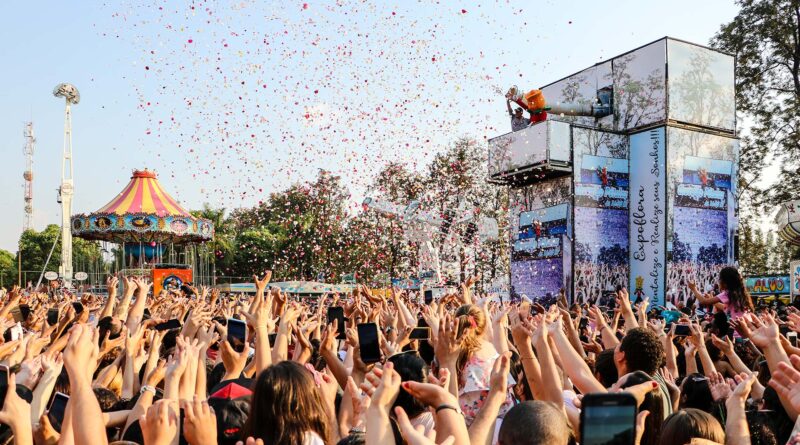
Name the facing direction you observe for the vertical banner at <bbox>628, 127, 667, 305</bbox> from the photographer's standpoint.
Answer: facing the viewer and to the left of the viewer

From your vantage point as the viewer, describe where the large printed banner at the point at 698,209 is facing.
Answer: facing the viewer and to the right of the viewer

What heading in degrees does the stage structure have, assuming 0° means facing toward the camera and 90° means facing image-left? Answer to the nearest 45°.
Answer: approximately 45°

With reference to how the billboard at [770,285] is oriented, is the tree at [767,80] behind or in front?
behind

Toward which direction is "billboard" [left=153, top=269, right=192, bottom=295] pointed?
toward the camera

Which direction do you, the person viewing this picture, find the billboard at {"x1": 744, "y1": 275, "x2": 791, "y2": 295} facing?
facing the viewer

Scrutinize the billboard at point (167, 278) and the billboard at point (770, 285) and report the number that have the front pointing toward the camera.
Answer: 2

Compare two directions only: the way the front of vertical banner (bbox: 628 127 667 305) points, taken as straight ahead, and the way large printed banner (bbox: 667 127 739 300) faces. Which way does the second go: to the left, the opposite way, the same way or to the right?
to the left

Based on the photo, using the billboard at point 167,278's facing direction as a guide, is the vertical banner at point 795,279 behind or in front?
in front
